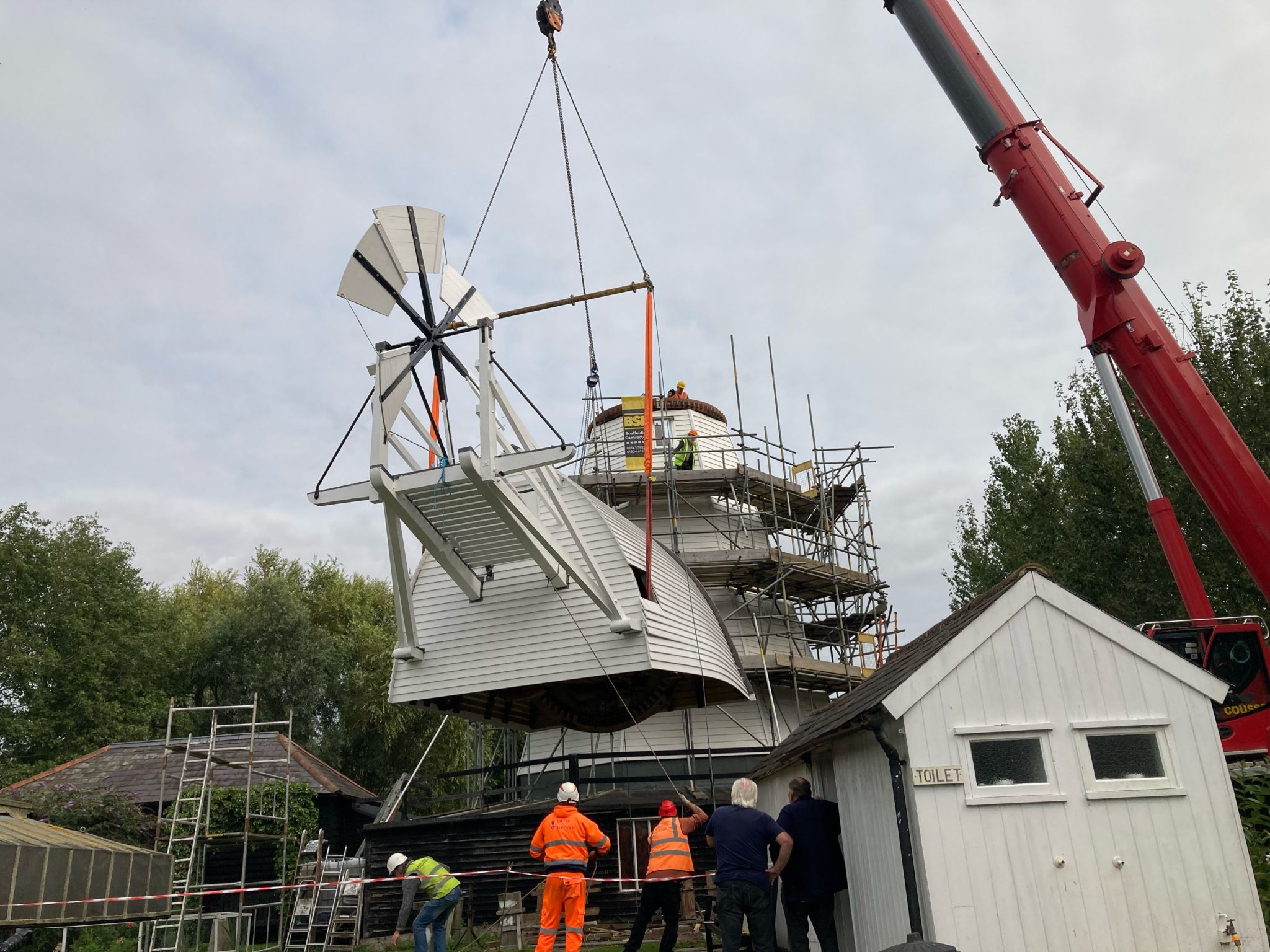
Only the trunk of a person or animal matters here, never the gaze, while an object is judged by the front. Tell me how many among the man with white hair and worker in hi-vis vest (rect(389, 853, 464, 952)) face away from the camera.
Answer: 1

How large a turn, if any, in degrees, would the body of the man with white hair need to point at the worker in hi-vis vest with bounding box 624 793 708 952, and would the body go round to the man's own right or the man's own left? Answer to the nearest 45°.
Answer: approximately 45° to the man's own left

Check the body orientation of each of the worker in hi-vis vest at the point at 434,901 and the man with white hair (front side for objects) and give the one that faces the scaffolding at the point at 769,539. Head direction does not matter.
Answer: the man with white hair

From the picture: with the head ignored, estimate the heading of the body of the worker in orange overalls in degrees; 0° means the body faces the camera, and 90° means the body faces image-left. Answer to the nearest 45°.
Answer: approximately 180°

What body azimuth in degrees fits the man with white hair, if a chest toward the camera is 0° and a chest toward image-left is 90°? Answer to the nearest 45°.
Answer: approximately 180°

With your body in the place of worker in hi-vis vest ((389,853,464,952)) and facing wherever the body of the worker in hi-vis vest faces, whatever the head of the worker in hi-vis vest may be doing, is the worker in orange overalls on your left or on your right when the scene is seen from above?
on your left

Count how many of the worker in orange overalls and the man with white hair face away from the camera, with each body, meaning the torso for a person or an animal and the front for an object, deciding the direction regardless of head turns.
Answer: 2
